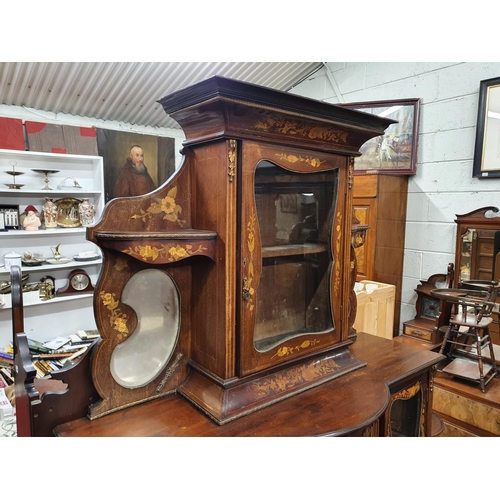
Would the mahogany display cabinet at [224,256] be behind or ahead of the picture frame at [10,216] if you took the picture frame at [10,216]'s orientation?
ahead

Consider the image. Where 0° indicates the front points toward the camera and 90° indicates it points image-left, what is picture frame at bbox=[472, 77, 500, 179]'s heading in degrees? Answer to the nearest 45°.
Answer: approximately 45°

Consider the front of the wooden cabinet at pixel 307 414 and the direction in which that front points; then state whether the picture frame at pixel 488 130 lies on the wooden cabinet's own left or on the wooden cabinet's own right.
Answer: on the wooden cabinet's own left

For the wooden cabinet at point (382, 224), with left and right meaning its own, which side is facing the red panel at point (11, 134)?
front

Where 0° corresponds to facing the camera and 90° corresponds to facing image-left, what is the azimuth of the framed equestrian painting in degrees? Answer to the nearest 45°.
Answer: approximately 45°

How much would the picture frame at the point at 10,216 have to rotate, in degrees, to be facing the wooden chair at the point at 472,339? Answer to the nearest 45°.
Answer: approximately 45° to its left

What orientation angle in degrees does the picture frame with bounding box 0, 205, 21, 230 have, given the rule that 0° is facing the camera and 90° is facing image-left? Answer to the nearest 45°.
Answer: approximately 0°

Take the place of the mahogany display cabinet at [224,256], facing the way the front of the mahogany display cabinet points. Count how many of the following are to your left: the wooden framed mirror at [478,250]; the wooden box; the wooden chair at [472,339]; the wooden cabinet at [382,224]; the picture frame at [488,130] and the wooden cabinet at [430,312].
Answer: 6

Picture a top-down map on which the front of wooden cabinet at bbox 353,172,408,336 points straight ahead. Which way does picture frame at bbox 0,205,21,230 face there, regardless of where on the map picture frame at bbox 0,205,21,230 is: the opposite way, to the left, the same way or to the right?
to the left
